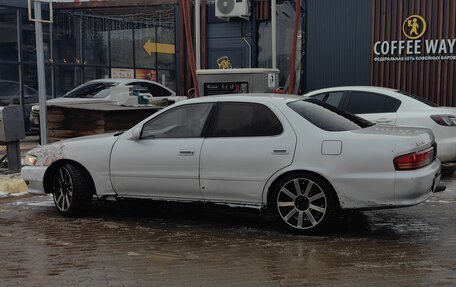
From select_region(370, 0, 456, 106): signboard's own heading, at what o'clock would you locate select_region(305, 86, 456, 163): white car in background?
The white car in background is roughly at 12 o'clock from the signboard.

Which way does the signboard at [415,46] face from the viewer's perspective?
toward the camera

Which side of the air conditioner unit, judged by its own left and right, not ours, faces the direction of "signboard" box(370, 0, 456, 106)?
left

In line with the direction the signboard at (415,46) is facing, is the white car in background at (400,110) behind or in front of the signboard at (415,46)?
in front

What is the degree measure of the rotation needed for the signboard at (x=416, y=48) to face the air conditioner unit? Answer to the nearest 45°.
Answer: approximately 90° to its right

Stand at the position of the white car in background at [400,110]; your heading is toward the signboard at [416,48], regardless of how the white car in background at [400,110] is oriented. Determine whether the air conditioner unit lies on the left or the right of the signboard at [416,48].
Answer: left

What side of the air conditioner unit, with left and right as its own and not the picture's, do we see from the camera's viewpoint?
front

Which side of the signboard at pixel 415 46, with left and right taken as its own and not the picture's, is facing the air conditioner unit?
right

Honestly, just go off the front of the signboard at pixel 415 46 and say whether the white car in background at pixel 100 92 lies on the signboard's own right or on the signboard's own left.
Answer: on the signboard's own right

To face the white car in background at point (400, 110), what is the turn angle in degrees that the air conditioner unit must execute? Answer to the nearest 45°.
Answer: approximately 45° to its left

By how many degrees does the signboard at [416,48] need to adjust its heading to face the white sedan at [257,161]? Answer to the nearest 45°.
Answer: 0° — it already faces it

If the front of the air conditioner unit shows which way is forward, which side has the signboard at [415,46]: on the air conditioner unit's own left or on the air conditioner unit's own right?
on the air conditioner unit's own left

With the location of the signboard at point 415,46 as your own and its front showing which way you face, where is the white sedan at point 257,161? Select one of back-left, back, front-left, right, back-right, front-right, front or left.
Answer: front
